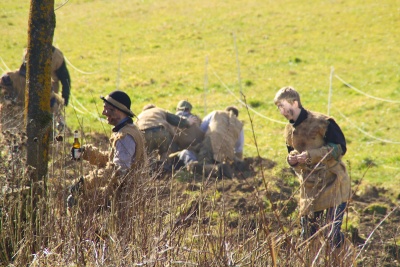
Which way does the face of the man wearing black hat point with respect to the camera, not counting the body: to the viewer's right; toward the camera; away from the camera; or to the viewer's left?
to the viewer's left

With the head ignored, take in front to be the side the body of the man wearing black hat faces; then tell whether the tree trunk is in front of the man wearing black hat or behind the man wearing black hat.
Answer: in front

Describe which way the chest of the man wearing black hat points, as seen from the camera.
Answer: to the viewer's left
